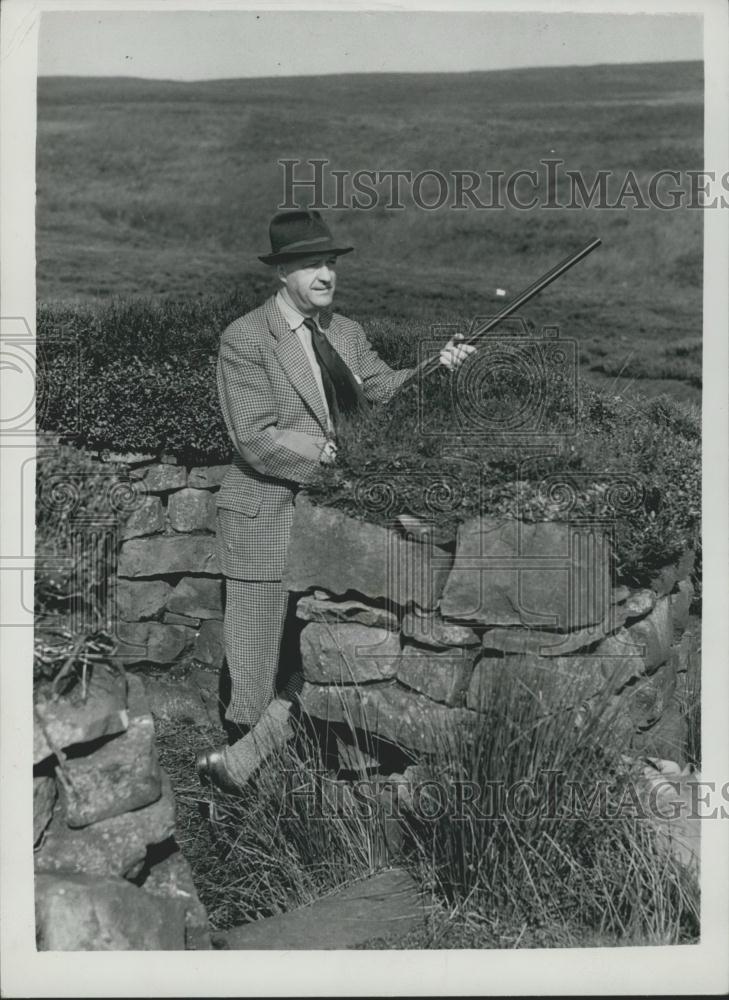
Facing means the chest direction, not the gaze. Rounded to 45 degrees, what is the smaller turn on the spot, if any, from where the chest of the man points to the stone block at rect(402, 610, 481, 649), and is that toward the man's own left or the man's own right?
0° — they already face it

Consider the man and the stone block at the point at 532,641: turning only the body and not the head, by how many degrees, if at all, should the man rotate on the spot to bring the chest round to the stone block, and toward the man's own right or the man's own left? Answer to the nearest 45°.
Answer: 0° — they already face it

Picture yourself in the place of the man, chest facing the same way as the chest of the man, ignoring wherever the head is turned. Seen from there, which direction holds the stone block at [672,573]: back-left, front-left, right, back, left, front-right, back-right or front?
front-left

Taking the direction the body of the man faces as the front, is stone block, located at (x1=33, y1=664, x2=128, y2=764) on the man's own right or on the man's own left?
on the man's own right

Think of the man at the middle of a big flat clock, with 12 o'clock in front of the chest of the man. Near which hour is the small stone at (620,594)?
The small stone is roughly at 11 o'clock from the man.

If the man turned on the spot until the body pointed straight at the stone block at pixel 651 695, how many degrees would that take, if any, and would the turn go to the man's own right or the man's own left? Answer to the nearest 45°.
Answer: approximately 45° to the man's own left

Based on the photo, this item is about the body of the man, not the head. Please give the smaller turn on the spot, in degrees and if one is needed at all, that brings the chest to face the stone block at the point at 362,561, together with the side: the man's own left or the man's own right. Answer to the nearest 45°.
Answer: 0° — they already face it

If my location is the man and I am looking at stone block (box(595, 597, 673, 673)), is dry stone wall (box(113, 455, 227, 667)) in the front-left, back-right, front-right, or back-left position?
back-left

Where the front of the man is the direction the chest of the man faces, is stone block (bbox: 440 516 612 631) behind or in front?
in front

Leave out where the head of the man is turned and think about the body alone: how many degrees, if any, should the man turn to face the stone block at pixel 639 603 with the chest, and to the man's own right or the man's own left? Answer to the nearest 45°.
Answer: approximately 45° to the man's own left

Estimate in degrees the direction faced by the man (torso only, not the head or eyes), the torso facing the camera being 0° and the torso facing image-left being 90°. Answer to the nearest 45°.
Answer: approximately 315°

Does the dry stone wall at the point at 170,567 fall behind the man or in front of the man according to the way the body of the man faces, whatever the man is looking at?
behind

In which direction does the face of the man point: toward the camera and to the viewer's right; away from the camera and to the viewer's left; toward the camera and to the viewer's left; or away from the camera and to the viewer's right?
toward the camera and to the viewer's right
